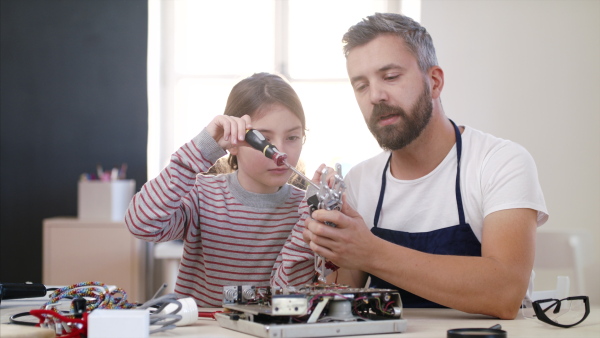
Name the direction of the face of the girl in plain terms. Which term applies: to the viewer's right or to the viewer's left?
to the viewer's right

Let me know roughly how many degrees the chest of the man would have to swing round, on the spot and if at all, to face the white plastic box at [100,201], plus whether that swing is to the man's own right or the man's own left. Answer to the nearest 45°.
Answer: approximately 90° to the man's own right

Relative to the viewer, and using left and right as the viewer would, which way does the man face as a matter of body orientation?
facing the viewer and to the left of the viewer

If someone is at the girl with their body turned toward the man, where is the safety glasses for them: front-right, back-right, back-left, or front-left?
front-right

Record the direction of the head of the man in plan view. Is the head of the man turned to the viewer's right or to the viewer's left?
to the viewer's left

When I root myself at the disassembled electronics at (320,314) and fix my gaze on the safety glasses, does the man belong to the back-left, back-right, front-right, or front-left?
front-left

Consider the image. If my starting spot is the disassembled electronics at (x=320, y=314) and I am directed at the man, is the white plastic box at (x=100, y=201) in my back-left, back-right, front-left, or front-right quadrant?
front-left

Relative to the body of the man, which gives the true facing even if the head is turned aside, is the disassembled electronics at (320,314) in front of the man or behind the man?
in front

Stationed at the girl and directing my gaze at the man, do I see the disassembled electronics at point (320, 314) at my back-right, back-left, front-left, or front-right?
front-right

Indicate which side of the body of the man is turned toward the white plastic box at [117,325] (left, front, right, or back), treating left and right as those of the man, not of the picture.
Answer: front
